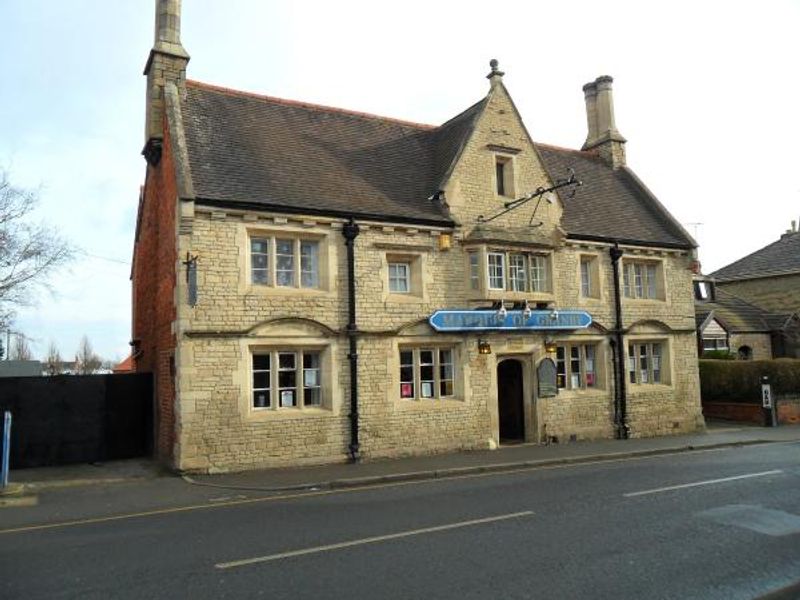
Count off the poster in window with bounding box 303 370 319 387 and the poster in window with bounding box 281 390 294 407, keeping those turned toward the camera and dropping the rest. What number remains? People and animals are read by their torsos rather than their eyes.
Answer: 2

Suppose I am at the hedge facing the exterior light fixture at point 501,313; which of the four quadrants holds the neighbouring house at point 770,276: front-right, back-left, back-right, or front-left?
back-right

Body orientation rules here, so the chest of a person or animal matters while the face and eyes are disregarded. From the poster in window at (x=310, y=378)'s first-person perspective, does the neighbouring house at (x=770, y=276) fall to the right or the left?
on its left

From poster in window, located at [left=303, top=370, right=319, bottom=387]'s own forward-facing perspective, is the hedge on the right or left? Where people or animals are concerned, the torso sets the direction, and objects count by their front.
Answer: on its left

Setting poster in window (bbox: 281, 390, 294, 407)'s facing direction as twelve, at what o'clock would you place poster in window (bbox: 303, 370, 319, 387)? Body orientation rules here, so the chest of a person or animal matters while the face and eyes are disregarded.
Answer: poster in window (bbox: 303, 370, 319, 387) is roughly at 8 o'clock from poster in window (bbox: 281, 390, 294, 407).

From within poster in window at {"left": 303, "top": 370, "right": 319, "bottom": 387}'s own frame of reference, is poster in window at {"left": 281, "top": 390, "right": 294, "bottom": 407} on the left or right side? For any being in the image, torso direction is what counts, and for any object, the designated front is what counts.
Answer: on its right

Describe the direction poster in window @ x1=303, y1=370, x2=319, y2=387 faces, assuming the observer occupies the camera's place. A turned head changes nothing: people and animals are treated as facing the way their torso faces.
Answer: facing the viewer

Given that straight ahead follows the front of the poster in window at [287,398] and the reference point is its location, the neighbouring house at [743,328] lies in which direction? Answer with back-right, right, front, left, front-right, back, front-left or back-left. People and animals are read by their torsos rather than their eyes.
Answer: back-left

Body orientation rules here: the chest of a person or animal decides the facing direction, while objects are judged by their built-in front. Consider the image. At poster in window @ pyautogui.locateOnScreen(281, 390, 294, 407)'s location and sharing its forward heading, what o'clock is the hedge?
The hedge is roughly at 8 o'clock from the poster in window.
